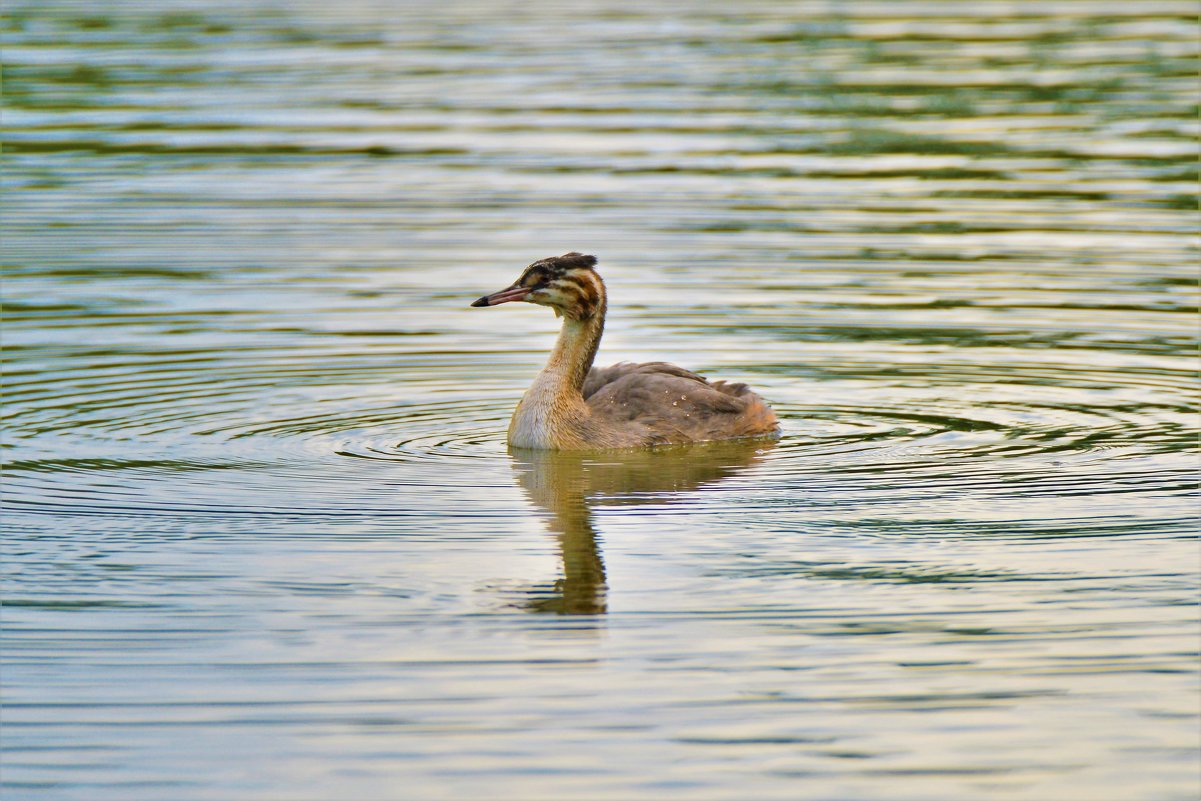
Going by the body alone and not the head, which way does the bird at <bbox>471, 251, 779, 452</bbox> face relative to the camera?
to the viewer's left
